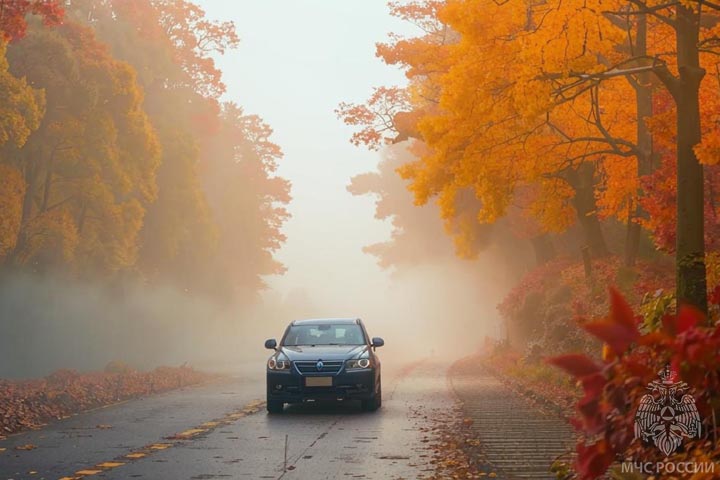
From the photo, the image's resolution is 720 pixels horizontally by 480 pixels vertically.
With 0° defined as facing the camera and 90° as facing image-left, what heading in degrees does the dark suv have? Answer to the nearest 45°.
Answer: approximately 0°

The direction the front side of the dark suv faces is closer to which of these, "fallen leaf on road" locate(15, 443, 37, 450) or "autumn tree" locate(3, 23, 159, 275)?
the fallen leaf on road

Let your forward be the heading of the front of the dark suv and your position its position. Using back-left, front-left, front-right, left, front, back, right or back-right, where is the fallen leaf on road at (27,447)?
front-right

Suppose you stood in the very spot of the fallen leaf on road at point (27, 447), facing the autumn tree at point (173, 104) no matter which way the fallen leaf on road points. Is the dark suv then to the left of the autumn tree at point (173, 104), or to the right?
right

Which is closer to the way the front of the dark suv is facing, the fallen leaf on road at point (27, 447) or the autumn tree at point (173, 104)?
the fallen leaf on road

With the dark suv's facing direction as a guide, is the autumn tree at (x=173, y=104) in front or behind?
behind

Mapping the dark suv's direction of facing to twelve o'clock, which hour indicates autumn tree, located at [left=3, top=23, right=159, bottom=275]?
The autumn tree is roughly at 5 o'clock from the dark suv.
